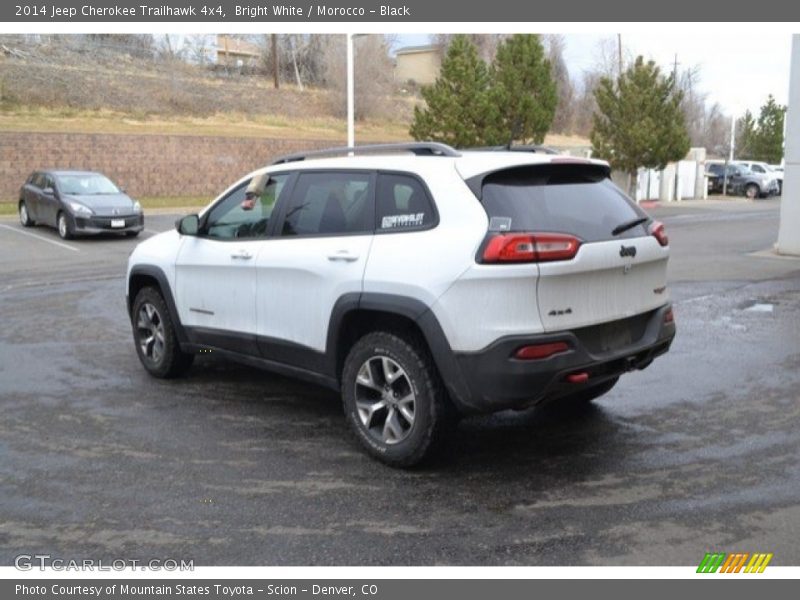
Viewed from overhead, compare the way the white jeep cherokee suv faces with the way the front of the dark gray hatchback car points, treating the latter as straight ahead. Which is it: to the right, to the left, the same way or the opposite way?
the opposite way

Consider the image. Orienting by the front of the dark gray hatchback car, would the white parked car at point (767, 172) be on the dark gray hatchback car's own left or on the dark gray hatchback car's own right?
on the dark gray hatchback car's own left

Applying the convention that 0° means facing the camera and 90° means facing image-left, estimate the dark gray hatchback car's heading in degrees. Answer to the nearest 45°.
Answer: approximately 315°

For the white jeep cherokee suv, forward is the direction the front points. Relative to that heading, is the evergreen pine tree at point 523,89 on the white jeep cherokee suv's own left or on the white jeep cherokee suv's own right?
on the white jeep cherokee suv's own right

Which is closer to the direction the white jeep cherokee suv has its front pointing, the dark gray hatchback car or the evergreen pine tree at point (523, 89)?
the dark gray hatchback car

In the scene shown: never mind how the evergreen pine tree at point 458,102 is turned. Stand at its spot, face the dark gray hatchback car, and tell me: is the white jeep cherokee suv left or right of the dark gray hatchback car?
left

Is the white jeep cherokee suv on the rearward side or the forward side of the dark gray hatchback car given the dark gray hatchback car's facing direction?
on the forward side

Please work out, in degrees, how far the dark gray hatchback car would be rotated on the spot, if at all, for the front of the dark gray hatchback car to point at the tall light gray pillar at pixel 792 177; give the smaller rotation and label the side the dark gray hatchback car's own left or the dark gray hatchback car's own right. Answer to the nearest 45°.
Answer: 0° — it already faces it

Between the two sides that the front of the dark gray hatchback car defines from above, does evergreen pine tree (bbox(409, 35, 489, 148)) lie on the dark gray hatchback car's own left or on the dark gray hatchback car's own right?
on the dark gray hatchback car's own left

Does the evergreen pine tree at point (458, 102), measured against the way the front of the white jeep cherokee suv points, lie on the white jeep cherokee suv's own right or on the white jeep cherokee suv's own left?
on the white jeep cherokee suv's own right

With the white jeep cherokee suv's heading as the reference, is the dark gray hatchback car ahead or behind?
ahead

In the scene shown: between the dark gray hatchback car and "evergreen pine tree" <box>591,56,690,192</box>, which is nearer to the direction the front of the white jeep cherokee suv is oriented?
the dark gray hatchback car

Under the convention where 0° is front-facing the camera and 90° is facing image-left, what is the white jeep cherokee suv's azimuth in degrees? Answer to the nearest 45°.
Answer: approximately 135°

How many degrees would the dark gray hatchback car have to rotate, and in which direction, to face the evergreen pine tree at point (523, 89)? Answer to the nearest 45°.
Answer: approximately 90° to its left

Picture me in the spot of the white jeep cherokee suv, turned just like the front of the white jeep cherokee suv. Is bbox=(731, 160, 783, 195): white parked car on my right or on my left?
on my right

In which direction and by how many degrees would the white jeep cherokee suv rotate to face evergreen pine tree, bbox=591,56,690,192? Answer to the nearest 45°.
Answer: approximately 45° to its right
